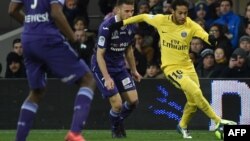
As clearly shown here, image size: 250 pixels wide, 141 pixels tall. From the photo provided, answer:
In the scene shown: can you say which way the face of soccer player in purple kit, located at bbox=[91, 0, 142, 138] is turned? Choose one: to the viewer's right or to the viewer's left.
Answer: to the viewer's right

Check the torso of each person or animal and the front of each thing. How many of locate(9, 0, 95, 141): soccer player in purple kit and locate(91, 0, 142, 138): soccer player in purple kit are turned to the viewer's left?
0

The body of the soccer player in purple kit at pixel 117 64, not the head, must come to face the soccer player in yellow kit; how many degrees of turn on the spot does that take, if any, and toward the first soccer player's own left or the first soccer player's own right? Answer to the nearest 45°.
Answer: approximately 45° to the first soccer player's own left

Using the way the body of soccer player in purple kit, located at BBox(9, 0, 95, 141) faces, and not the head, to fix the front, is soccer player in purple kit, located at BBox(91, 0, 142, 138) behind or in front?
in front

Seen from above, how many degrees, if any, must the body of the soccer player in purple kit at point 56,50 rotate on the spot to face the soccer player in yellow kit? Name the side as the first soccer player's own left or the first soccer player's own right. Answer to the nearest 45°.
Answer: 0° — they already face them

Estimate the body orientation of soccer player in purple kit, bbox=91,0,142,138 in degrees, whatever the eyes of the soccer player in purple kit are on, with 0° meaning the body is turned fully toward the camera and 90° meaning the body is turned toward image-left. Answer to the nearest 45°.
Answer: approximately 315°

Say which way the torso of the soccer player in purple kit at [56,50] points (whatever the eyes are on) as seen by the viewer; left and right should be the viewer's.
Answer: facing away from the viewer and to the right of the viewer
